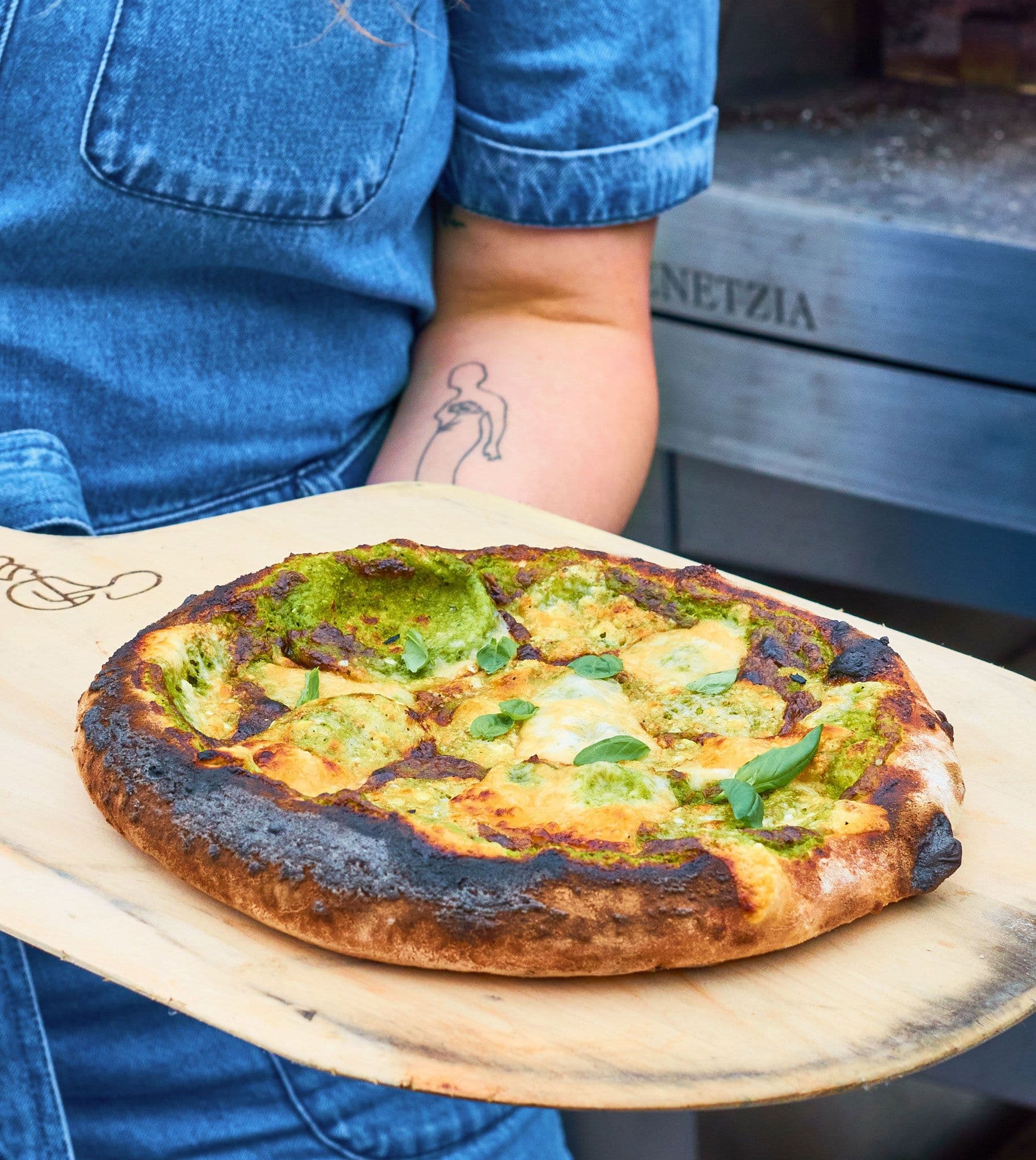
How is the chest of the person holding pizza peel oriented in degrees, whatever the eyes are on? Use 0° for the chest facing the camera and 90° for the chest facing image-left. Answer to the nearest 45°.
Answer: approximately 0°
